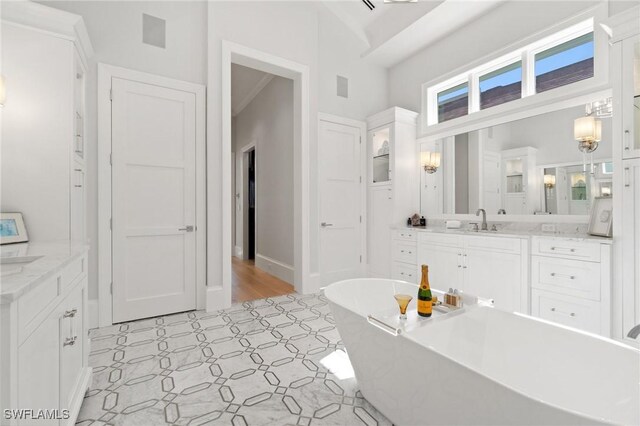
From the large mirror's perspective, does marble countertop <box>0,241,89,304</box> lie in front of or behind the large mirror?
in front

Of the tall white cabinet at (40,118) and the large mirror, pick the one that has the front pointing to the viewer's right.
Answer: the tall white cabinet

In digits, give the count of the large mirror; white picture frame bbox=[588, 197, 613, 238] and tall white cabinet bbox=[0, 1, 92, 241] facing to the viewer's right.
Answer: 1

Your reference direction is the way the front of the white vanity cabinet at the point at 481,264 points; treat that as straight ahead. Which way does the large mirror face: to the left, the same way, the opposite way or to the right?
the same way

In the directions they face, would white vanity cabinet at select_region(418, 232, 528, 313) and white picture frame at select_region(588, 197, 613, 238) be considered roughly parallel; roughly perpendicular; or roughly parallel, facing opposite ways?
roughly parallel

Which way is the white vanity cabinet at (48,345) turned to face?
to the viewer's right

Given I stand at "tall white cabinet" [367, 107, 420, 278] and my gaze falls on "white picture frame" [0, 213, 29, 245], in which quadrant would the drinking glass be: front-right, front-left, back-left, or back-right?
front-left

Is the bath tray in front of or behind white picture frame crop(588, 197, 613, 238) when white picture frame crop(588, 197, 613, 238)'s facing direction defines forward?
in front

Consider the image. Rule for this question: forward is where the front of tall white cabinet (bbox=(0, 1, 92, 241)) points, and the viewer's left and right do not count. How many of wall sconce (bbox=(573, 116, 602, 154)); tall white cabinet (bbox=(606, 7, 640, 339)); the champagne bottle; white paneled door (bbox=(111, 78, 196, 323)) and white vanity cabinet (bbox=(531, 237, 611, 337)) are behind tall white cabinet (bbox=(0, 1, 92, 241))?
0

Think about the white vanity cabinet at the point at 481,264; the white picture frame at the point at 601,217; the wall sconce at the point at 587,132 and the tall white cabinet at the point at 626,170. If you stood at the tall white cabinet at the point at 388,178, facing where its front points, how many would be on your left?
4

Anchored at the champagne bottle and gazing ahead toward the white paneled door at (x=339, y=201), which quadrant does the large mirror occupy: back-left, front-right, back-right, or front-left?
front-right

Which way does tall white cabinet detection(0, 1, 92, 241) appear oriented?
to the viewer's right
